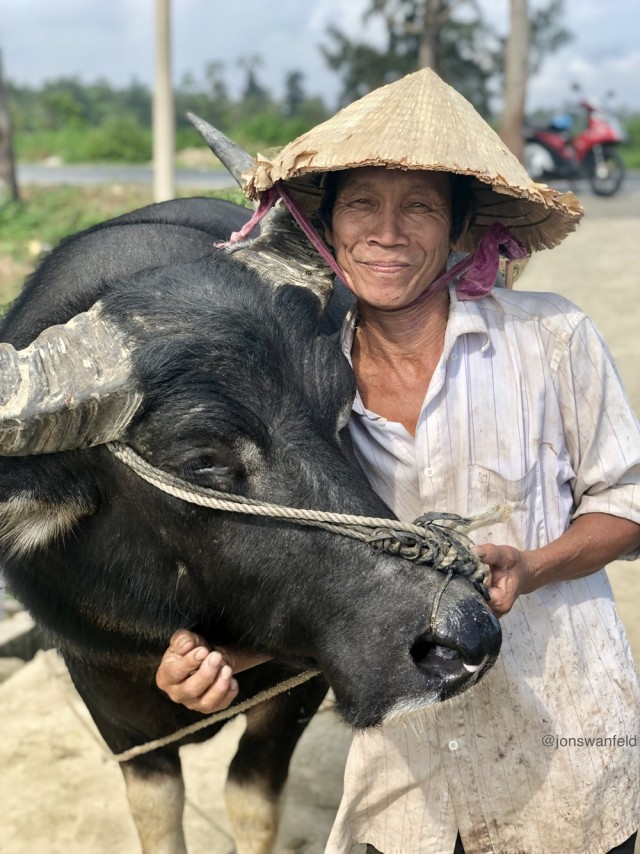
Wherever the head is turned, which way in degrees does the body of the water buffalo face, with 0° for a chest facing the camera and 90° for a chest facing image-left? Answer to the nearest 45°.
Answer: approximately 315°

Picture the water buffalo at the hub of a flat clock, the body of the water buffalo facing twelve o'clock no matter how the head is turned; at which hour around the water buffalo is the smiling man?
The smiling man is roughly at 10 o'clock from the water buffalo.

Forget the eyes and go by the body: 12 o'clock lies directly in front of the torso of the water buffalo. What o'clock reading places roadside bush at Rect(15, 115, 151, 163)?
The roadside bush is roughly at 7 o'clock from the water buffalo.

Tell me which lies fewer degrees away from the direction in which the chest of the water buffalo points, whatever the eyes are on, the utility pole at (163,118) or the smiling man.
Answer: the smiling man

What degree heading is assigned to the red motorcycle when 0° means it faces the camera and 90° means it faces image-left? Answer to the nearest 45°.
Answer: approximately 315°

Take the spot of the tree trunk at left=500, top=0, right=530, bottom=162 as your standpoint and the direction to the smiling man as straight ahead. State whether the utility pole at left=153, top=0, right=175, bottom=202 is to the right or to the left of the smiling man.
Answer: right

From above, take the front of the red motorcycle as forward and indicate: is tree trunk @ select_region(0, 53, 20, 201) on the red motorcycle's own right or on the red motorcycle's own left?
on the red motorcycle's own right

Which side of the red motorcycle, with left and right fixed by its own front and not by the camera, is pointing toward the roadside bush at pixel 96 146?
back

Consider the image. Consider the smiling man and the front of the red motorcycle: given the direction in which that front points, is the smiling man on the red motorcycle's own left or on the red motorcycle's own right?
on the red motorcycle's own right

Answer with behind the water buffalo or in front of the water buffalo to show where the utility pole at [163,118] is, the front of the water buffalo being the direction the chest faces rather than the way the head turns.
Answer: behind
